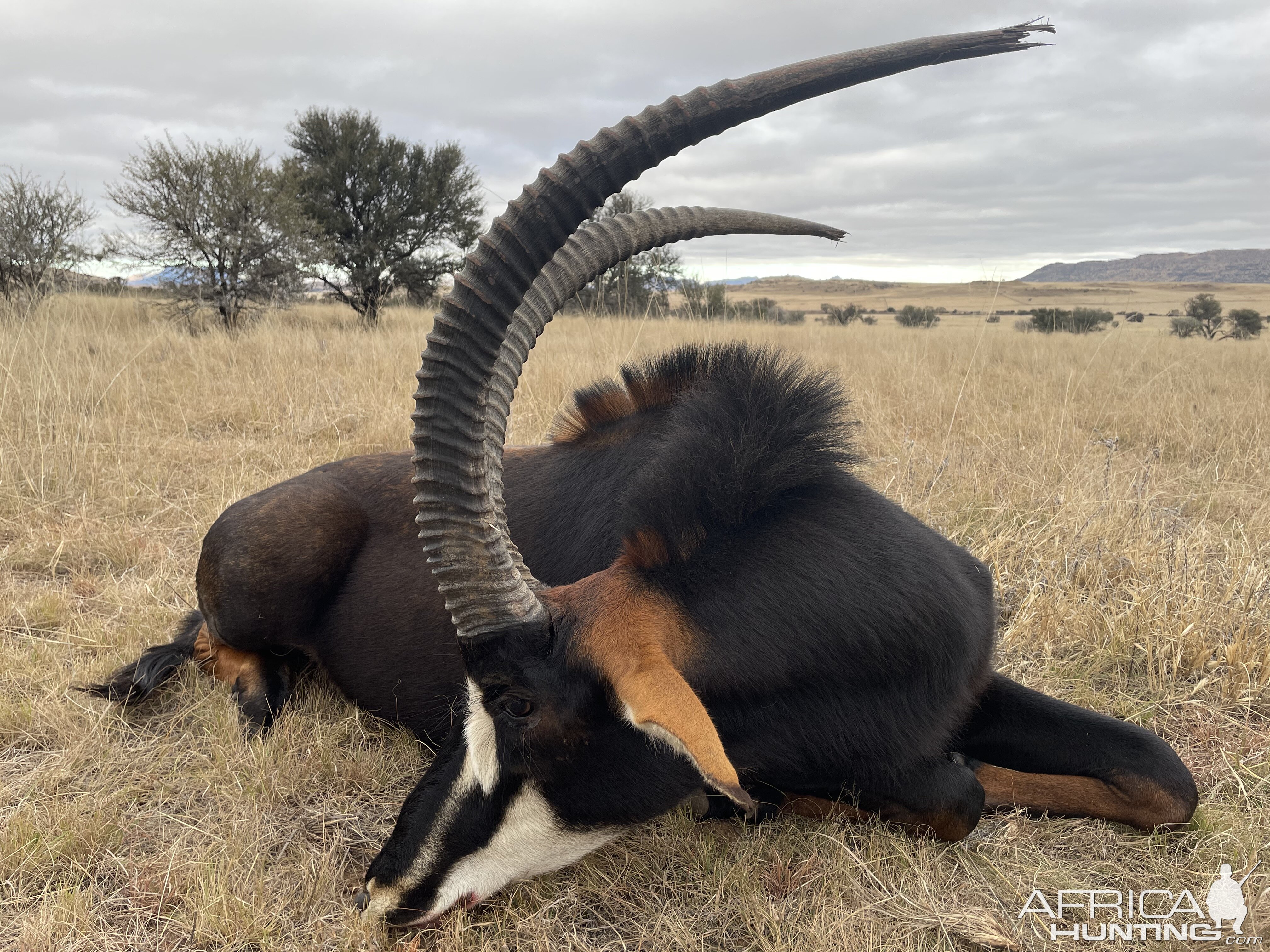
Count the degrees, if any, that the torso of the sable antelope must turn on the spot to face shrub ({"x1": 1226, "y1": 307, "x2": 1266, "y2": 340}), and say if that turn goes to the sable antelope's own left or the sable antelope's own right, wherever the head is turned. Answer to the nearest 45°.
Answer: approximately 90° to the sable antelope's own left

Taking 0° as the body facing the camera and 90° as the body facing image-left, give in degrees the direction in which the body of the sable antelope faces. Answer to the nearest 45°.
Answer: approximately 315°

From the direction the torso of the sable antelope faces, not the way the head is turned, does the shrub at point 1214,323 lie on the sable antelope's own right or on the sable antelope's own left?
on the sable antelope's own left

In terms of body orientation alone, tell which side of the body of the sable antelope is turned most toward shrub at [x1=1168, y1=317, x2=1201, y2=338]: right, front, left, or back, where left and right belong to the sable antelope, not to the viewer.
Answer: left

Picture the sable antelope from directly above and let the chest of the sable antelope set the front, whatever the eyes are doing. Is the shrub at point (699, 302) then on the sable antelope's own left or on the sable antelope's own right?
on the sable antelope's own left

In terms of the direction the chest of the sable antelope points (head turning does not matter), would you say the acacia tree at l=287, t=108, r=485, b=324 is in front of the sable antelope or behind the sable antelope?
behind

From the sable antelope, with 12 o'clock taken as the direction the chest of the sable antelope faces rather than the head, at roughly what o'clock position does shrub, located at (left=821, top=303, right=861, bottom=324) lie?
The shrub is roughly at 8 o'clock from the sable antelope.
